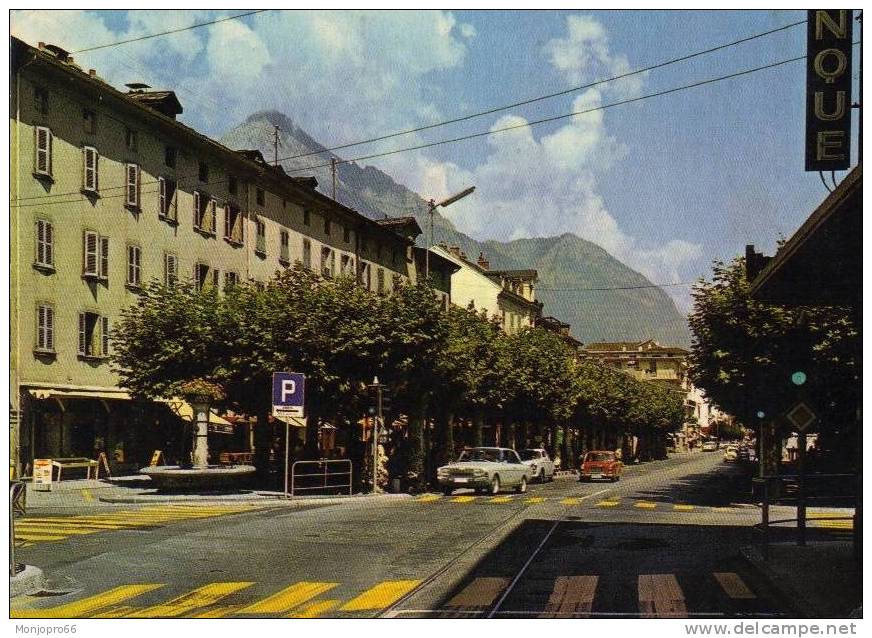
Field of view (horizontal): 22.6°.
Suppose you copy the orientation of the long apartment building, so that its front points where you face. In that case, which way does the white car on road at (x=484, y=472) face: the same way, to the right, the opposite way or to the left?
to the right

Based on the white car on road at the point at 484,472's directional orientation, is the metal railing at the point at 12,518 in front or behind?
in front

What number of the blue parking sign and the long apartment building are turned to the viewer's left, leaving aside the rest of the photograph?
0

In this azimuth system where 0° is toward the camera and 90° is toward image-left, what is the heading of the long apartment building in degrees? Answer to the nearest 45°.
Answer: approximately 315°

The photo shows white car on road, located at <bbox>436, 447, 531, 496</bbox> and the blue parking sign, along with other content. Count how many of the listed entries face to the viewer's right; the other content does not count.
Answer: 0

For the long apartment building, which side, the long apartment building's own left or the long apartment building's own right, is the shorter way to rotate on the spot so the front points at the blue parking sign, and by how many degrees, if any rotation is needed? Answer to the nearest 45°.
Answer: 0° — it already faces it

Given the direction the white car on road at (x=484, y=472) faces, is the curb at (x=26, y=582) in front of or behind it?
in front

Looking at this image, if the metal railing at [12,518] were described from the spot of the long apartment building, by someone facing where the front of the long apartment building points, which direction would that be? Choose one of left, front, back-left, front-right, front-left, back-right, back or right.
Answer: front-right

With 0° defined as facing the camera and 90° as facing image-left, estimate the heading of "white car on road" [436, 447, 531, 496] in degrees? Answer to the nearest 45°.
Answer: approximately 45°

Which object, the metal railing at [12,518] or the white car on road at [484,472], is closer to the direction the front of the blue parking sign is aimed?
the metal railing
